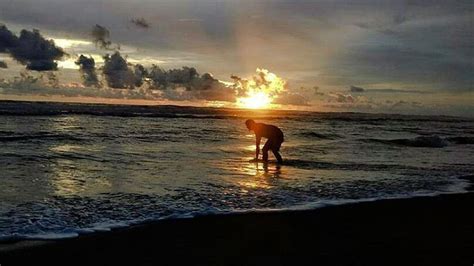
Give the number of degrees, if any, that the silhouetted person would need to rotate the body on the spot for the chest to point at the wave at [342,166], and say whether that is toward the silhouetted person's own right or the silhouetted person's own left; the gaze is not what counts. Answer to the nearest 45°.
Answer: approximately 180°

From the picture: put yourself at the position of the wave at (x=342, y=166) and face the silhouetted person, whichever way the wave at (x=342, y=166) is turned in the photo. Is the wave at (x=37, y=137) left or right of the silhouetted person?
right

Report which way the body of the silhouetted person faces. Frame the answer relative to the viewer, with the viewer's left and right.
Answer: facing to the left of the viewer

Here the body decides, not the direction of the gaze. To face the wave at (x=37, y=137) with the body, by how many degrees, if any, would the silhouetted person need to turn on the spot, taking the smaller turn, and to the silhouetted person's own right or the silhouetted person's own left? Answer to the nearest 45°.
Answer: approximately 45° to the silhouetted person's own right
